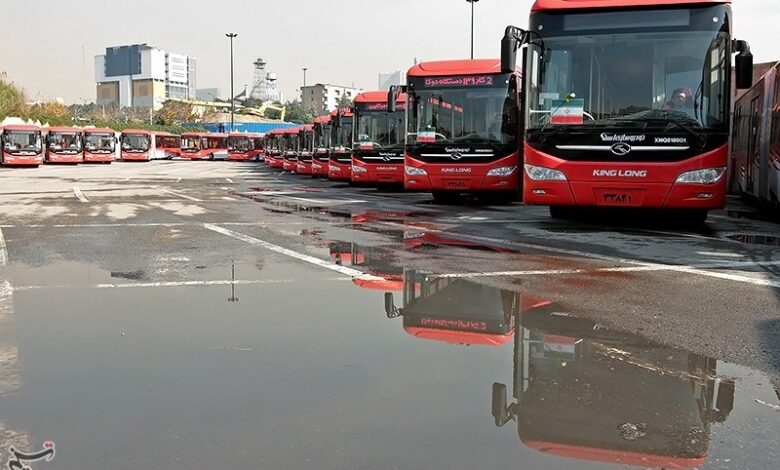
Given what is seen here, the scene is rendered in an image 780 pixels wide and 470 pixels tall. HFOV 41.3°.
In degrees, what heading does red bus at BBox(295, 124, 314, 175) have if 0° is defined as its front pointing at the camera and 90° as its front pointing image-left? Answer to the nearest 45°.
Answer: approximately 0°

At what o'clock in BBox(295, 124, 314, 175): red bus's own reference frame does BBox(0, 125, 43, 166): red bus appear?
BBox(0, 125, 43, 166): red bus is roughly at 4 o'clock from BBox(295, 124, 314, 175): red bus.

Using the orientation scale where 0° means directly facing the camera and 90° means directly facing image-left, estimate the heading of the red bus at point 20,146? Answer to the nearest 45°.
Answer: approximately 0°

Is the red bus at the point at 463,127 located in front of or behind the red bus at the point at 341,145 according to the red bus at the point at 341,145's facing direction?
in front

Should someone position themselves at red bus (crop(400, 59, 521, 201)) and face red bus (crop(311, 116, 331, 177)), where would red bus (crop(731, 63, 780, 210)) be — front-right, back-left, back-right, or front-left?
back-right
